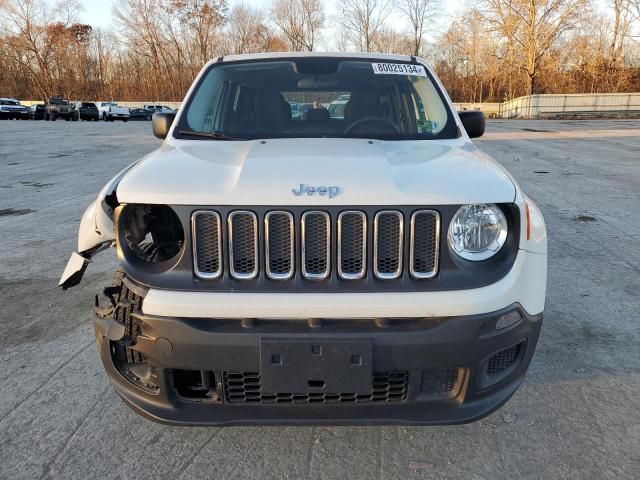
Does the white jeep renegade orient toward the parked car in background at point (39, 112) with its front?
no

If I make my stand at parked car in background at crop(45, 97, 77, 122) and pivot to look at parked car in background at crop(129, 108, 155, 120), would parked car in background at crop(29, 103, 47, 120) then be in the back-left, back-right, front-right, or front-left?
back-left

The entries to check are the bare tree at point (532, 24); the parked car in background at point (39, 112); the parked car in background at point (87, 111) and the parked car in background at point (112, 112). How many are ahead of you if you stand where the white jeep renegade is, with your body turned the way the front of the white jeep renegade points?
0

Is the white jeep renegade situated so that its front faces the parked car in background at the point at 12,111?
no

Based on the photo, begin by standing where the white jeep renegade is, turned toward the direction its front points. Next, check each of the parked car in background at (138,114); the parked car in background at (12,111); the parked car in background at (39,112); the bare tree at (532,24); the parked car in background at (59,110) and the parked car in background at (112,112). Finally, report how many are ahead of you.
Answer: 0

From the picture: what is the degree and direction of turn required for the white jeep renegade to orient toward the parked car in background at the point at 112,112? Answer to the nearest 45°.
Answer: approximately 180°

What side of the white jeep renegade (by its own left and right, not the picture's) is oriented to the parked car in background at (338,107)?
back

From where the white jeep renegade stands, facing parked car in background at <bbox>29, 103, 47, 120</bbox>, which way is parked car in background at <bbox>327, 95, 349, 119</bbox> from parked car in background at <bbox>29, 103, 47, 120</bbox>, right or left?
right

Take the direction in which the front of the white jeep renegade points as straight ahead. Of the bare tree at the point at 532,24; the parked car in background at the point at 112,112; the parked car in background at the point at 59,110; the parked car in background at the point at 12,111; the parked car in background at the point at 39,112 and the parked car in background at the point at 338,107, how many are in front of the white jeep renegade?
0

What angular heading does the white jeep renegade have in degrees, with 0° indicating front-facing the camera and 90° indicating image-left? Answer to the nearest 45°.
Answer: approximately 0°

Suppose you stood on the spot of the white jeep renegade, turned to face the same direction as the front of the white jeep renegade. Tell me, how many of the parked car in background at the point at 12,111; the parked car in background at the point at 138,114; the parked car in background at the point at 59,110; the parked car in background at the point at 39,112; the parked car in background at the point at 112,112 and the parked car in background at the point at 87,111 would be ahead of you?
0

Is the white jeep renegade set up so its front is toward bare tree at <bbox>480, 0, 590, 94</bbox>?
no

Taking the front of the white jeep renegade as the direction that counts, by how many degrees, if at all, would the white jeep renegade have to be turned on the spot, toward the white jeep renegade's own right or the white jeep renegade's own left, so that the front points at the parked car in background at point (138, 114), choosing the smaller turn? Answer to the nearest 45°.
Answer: approximately 180°

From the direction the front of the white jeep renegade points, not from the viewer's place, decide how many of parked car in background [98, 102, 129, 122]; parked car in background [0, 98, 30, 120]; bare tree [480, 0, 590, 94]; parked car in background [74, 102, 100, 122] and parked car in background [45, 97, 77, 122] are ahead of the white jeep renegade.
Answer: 0

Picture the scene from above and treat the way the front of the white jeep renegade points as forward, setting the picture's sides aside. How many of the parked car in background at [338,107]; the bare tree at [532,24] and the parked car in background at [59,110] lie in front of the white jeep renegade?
0
